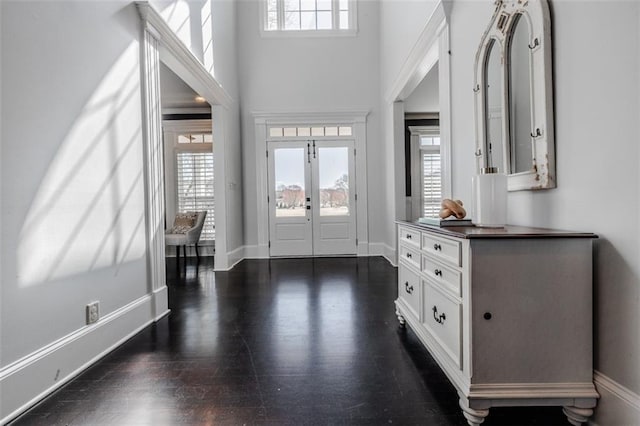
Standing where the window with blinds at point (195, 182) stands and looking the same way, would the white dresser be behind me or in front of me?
in front

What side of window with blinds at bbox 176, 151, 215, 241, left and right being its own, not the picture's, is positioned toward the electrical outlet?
front

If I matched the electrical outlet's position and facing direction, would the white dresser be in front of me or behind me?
in front

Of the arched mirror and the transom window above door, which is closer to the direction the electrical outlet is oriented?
the arched mirror

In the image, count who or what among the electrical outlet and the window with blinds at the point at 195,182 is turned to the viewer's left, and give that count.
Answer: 0

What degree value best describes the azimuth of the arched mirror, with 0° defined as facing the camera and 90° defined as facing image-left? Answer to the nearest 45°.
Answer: approximately 45°

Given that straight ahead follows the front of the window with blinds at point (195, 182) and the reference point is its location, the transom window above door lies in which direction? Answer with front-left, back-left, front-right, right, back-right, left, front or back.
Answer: front-left

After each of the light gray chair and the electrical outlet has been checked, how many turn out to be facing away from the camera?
0

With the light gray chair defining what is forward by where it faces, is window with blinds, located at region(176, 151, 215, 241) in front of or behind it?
behind

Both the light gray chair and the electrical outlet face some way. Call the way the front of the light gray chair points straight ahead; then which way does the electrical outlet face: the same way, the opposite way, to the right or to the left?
to the left

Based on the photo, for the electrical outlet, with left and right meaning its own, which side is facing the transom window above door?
left
